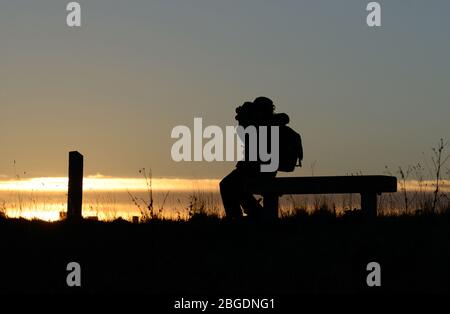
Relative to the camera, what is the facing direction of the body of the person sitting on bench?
to the viewer's left
